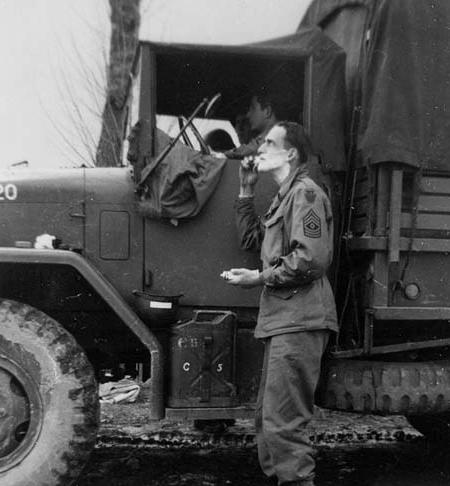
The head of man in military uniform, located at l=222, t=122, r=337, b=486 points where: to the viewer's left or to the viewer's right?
to the viewer's left

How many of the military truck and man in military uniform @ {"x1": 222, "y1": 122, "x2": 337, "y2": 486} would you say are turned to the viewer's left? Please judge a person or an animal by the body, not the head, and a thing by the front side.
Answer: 2

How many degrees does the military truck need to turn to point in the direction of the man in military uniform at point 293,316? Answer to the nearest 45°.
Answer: approximately 135° to its left

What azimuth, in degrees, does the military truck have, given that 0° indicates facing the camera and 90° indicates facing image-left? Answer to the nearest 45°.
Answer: approximately 90°

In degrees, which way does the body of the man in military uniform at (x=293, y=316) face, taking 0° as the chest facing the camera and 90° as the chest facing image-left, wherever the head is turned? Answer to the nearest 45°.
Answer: approximately 90°

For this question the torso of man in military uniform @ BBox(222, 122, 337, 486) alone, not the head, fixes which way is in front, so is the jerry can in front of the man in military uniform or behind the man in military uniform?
in front
